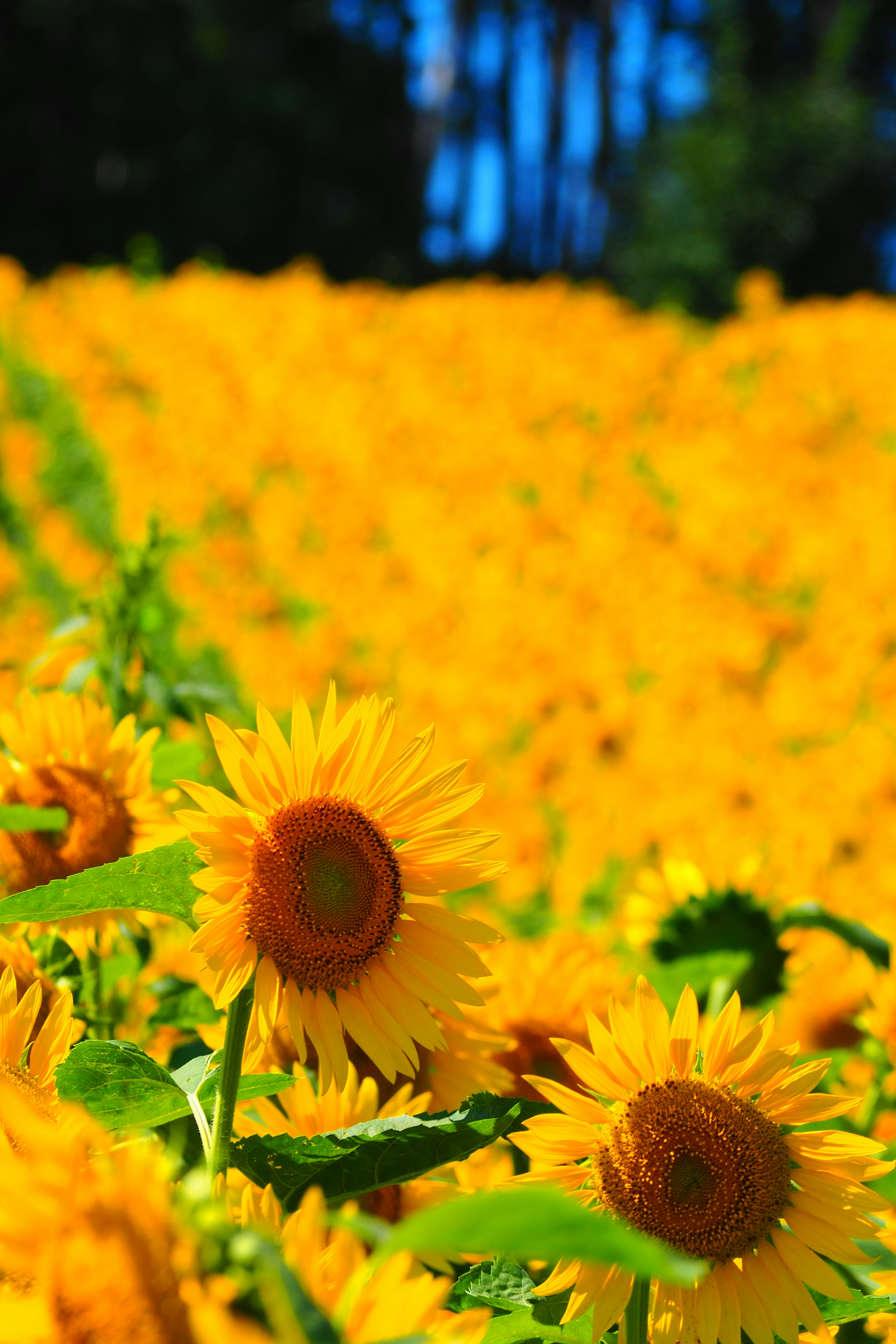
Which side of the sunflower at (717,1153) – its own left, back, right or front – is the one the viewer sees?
front

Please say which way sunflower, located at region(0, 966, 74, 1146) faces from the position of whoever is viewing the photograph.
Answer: facing the viewer

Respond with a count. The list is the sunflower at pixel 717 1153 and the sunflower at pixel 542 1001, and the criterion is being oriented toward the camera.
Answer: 2

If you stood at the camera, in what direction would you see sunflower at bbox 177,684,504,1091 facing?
facing the viewer and to the right of the viewer

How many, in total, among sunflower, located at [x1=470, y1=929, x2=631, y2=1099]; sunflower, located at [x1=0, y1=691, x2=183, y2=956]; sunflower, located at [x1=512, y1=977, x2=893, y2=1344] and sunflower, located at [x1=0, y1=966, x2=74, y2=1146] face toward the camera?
4
